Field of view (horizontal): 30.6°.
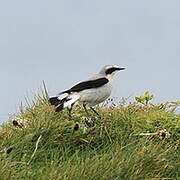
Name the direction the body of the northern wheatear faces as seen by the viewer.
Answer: to the viewer's right
